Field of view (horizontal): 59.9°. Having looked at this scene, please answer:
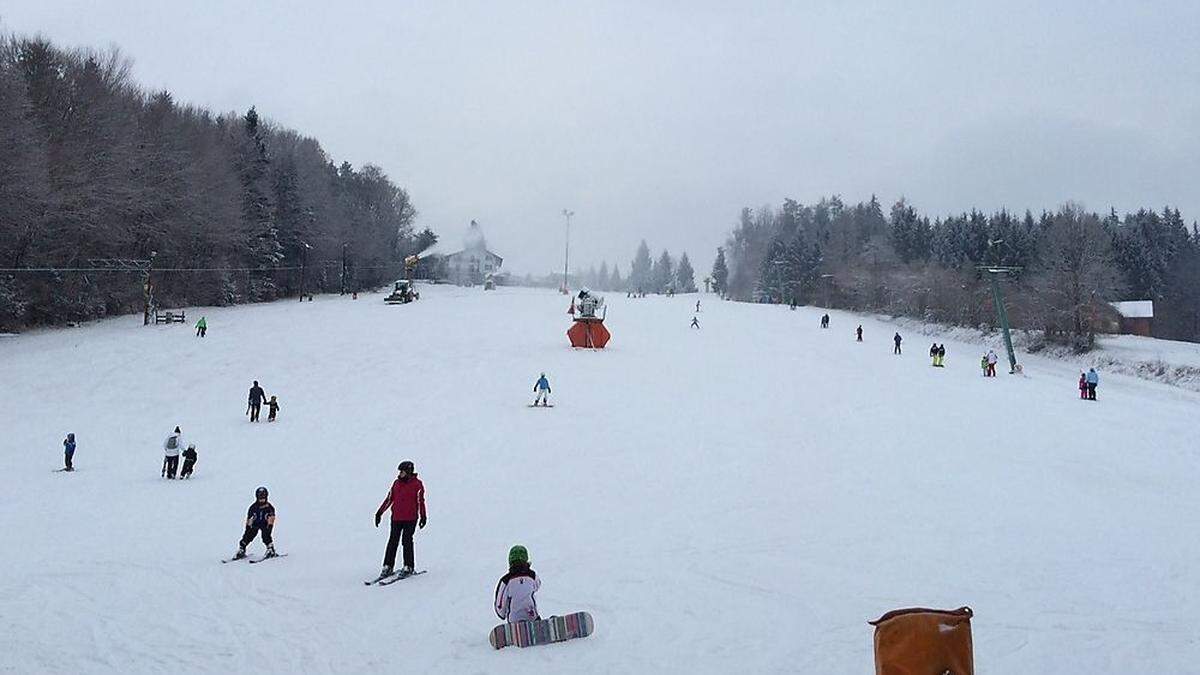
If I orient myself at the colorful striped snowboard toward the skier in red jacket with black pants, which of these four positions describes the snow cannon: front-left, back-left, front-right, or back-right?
front-right

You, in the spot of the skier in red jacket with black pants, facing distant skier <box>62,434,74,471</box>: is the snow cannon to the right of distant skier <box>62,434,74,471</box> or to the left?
right

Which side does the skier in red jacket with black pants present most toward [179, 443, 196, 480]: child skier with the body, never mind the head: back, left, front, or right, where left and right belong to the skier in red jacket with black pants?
right

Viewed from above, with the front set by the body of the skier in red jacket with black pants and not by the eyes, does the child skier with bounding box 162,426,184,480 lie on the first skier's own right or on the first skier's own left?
on the first skier's own right

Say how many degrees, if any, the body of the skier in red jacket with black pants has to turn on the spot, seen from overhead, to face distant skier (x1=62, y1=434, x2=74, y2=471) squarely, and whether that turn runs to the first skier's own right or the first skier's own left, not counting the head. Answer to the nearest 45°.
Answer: approximately 90° to the first skier's own right

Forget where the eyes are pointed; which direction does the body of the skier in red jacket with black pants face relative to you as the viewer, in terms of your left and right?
facing the viewer and to the left of the viewer

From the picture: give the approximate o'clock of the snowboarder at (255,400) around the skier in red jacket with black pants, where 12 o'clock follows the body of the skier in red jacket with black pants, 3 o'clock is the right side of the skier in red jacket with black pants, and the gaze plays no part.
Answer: The snowboarder is roughly at 4 o'clock from the skier in red jacket with black pants.

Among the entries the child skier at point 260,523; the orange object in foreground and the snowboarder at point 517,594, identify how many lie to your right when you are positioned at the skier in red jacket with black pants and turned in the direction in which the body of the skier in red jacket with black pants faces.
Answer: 1
